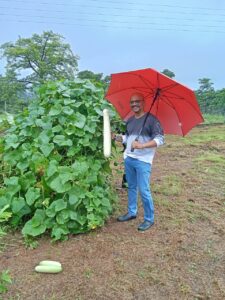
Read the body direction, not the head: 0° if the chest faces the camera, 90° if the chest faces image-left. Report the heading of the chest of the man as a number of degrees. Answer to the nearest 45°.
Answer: approximately 45°

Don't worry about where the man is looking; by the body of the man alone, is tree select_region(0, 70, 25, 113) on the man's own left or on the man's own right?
on the man's own right

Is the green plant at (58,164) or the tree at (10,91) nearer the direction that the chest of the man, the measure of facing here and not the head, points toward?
the green plant

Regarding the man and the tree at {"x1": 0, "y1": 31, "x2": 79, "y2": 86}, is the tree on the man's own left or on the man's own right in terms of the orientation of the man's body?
on the man's own right

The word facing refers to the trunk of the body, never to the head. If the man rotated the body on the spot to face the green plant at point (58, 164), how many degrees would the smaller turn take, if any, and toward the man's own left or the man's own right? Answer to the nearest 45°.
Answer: approximately 45° to the man's own right

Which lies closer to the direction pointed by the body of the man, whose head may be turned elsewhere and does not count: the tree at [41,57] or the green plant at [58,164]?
the green plant
